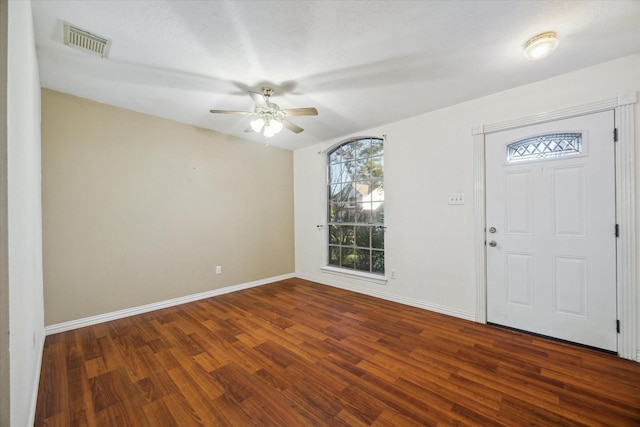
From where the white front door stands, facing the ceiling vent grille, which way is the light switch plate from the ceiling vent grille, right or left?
right

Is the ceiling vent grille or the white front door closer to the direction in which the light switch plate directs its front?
the ceiling vent grille

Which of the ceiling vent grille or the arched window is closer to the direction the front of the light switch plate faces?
the ceiling vent grille

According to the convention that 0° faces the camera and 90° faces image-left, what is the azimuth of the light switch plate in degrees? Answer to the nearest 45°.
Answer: approximately 0°

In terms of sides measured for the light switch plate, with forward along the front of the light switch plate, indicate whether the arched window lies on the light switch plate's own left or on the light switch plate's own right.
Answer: on the light switch plate's own right

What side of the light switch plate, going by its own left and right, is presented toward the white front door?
left
